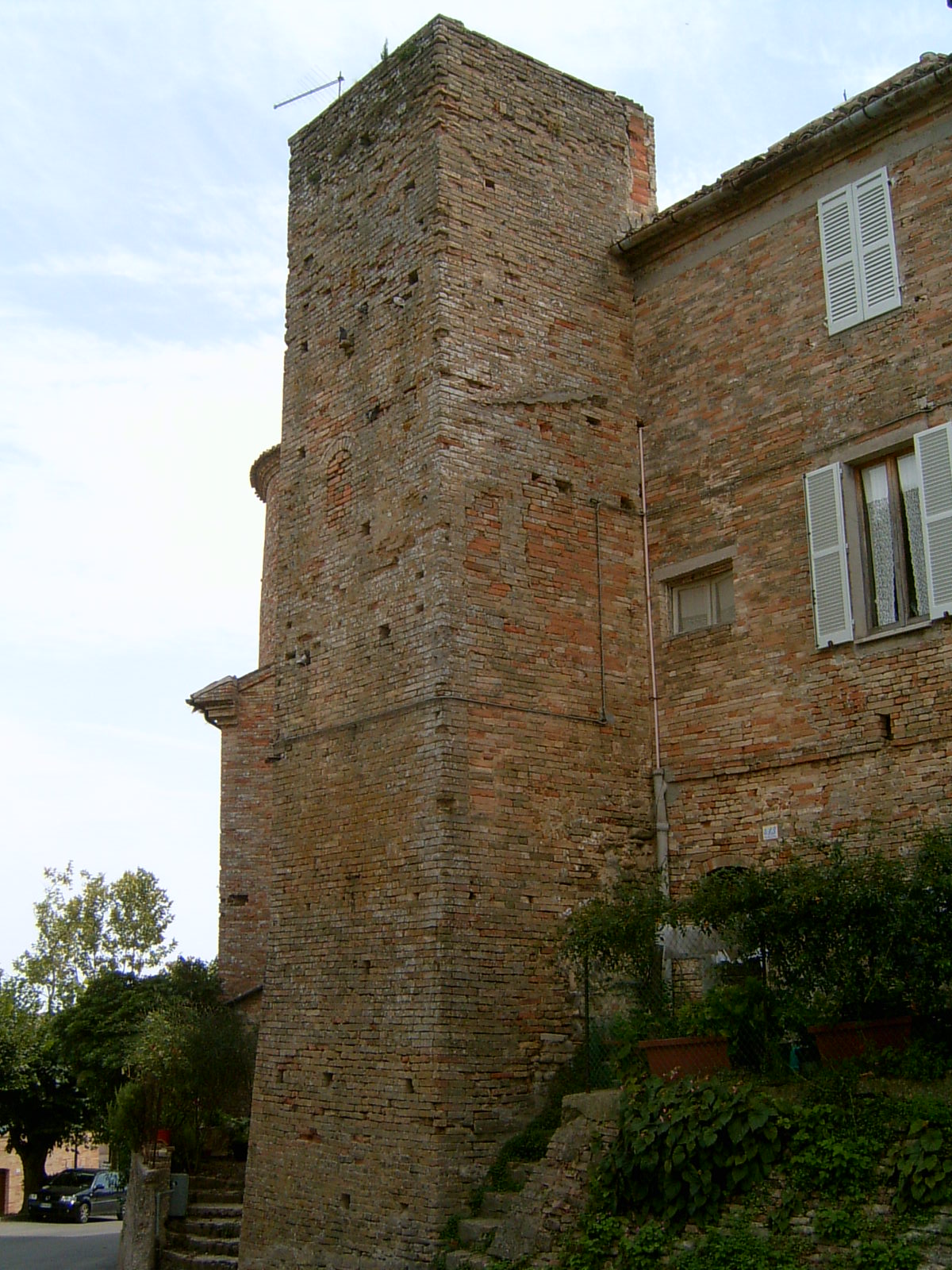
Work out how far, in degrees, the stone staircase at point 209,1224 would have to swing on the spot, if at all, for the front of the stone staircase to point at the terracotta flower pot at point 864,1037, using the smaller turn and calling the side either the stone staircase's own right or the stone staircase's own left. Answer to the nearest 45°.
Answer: approximately 45° to the stone staircase's own left

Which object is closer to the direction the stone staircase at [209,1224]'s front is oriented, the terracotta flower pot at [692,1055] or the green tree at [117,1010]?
the terracotta flower pot

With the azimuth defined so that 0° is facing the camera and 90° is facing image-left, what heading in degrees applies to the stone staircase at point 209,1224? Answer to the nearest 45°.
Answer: approximately 0°

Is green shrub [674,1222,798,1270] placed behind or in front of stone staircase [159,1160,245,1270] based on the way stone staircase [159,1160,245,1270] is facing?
in front

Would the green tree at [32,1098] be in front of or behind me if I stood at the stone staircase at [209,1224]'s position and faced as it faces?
behind

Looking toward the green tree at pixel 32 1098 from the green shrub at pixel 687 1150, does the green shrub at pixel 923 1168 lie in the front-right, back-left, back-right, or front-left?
back-right

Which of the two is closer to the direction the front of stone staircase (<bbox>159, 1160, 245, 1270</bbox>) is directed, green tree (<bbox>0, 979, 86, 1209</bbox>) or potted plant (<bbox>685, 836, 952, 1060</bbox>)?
the potted plant

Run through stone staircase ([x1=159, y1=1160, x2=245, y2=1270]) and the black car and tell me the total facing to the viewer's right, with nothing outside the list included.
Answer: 0
